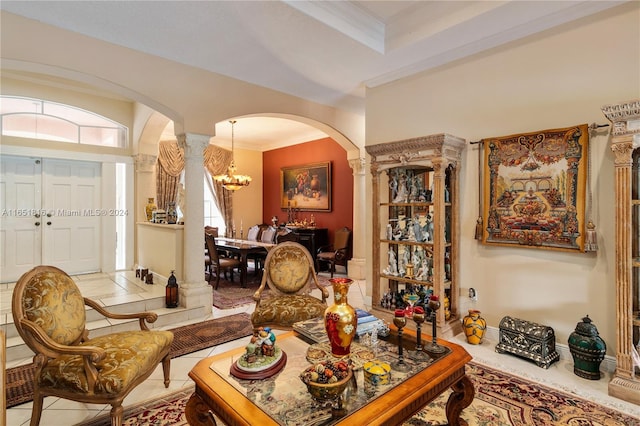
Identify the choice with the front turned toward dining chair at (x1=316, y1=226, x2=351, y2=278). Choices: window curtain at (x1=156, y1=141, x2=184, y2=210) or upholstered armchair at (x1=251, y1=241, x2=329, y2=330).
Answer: the window curtain

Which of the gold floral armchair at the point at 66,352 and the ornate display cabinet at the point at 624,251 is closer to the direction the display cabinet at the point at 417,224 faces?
the gold floral armchair

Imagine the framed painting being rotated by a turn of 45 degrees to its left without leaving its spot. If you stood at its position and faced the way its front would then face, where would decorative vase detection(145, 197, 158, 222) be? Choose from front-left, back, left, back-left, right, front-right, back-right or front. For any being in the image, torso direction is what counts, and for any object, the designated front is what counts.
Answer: front-right

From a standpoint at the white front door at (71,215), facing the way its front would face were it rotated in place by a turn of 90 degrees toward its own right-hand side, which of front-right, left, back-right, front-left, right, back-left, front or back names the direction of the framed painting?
back

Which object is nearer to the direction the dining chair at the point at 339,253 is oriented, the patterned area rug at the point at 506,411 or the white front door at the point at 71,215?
the white front door

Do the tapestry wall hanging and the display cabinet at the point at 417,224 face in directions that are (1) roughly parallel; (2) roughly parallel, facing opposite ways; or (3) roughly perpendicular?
roughly parallel

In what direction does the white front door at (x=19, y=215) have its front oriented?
toward the camera

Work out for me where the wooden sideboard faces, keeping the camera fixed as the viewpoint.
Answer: facing the viewer and to the left of the viewer

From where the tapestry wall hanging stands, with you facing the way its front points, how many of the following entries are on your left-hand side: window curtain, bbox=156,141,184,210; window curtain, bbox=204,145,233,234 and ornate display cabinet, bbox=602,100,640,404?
1

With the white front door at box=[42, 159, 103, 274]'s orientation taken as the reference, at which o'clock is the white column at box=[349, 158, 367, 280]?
The white column is roughly at 10 o'clock from the white front door.

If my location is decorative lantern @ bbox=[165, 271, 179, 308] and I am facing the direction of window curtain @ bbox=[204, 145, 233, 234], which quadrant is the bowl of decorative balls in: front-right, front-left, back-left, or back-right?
back-right

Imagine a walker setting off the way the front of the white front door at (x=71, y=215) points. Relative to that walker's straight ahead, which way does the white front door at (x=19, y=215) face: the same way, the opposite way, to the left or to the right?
the same way

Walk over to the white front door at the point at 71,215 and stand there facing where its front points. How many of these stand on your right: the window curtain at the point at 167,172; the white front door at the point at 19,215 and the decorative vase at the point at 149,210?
1

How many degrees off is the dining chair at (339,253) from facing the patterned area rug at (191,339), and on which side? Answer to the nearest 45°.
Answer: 0° — it already faces it

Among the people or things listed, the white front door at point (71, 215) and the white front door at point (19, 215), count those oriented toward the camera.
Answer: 2

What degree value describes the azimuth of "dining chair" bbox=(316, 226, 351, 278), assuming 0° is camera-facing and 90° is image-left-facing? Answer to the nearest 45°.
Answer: approximately 45°

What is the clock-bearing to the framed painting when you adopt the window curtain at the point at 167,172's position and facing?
The framed painting is roughly at 11 o'clock from the window curtain.

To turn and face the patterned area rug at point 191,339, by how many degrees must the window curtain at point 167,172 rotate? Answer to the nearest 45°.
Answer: approximately 45° to its right

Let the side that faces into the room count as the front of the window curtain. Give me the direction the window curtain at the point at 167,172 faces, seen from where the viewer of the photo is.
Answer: facing the viewer and to the right of the viewer

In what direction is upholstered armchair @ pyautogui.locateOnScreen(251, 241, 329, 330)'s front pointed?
toward the camera

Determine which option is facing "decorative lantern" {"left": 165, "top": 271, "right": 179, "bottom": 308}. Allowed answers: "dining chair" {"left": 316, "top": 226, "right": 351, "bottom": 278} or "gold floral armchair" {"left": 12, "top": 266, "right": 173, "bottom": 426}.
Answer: the dining chair

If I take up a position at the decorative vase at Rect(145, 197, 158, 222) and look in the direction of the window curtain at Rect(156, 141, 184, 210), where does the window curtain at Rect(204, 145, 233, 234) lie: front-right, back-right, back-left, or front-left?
front-right
